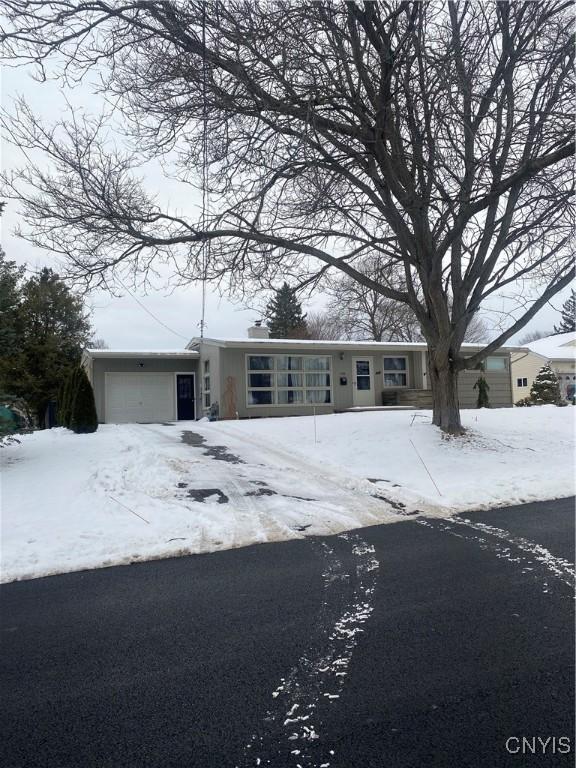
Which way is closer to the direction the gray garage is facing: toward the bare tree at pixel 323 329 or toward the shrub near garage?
the shrub near garage

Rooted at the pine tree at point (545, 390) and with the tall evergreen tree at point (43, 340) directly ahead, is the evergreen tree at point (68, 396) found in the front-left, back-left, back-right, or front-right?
front-left

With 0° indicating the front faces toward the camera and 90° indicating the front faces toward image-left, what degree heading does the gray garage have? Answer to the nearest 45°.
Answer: approximately 0°

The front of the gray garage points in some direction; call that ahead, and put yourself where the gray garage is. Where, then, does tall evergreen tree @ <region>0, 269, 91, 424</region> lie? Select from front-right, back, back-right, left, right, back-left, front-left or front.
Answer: back-right

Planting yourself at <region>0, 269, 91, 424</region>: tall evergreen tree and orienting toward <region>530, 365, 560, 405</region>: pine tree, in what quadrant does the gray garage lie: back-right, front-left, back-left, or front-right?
front-right

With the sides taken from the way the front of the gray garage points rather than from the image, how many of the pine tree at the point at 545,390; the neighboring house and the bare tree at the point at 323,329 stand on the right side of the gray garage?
0

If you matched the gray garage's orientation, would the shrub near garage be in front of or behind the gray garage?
in front

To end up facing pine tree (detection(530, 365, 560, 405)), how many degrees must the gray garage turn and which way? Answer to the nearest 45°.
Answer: approximately 90° to its left

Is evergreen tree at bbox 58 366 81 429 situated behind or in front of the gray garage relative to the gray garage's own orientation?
in front

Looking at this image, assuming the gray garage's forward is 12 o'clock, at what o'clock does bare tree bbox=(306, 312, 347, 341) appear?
The bare tree is roughly at 7 o'clock from the gray garage.

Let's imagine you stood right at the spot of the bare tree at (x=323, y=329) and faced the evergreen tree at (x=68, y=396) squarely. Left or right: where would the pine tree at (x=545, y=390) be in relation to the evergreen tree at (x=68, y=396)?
left
